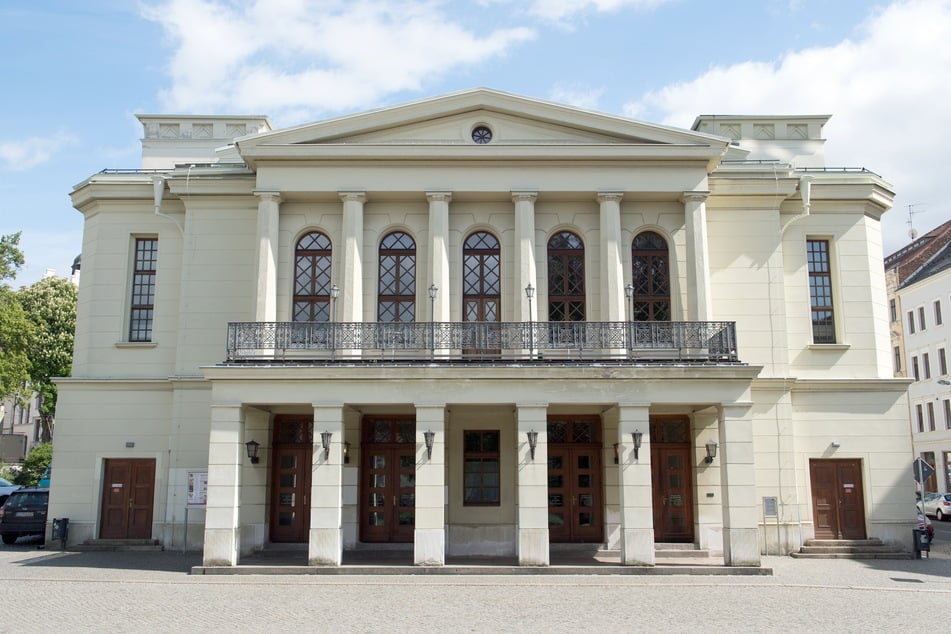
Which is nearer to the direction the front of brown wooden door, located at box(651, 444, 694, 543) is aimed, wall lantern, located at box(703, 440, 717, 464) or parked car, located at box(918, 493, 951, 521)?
the wall lantern

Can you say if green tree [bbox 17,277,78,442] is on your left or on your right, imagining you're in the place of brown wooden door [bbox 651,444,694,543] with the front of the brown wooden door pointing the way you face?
on your right

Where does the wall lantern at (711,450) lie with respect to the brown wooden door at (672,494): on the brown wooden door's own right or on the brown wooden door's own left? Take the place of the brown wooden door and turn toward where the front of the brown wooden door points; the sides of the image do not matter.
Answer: on the brown wooden door's own left

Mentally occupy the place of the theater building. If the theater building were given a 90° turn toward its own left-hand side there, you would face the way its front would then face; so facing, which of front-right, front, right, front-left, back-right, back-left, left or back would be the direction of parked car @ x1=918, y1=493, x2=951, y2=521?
front-left

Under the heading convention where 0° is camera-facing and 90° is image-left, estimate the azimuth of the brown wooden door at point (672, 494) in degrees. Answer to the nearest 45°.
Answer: approximately 0°

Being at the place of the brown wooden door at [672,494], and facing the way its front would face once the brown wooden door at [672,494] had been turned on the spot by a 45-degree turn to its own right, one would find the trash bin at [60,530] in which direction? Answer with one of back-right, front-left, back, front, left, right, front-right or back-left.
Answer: front-right

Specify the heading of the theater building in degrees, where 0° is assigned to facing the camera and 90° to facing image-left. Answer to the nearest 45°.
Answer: approximately 0°

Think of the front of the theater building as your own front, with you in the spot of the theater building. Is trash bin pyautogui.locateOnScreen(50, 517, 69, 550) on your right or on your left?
on your right

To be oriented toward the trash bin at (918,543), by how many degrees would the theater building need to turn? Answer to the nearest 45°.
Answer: approximately 90° to its left
